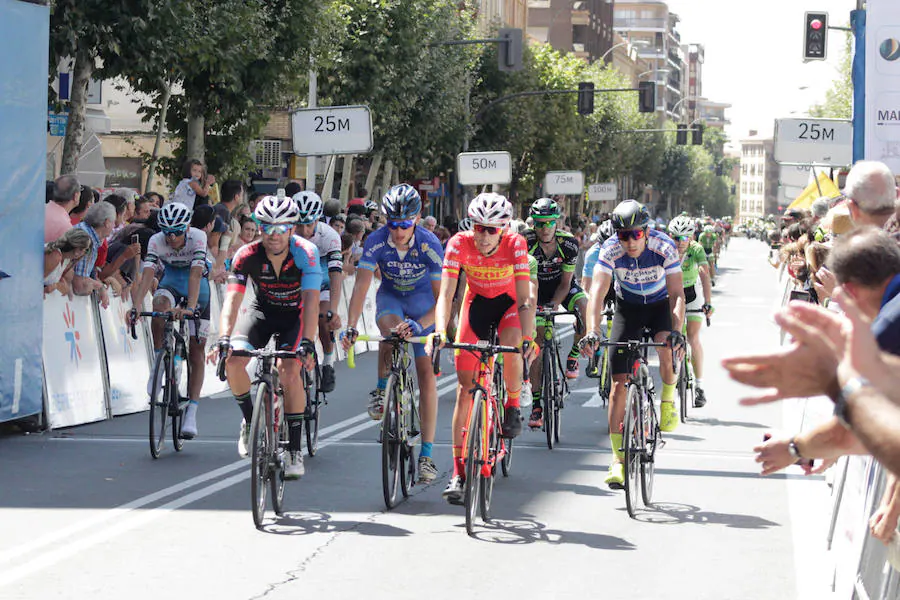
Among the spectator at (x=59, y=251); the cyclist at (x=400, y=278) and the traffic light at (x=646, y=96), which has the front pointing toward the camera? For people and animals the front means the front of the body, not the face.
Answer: the cyclist

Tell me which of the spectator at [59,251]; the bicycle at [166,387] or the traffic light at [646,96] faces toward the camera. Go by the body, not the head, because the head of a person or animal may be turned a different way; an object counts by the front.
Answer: the bicycle

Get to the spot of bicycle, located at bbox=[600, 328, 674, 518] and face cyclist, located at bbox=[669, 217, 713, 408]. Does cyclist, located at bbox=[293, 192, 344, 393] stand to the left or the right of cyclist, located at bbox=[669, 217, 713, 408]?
left

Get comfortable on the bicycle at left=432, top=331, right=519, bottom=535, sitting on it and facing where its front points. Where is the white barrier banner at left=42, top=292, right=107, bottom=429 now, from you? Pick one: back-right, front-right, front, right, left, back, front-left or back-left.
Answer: back-right

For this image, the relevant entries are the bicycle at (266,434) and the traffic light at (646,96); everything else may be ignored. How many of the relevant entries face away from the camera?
1

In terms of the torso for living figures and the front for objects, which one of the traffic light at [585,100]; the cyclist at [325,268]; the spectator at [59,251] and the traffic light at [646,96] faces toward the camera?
the cyclist

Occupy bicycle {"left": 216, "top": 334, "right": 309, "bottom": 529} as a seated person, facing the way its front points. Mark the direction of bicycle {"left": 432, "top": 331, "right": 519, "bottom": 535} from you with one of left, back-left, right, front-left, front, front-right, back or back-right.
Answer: left

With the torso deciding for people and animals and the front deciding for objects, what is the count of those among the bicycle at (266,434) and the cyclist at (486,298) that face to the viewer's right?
0

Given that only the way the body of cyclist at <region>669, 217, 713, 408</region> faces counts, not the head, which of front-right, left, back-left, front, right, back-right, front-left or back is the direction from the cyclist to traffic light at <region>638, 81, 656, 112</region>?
back

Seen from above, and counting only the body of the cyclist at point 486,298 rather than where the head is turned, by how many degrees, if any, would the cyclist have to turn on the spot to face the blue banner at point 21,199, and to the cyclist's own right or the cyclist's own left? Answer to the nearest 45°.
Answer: approximately 135° to the cyclist's own right

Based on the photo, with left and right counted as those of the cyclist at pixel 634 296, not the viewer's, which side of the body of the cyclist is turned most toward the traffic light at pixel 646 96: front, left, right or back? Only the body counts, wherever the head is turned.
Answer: back
